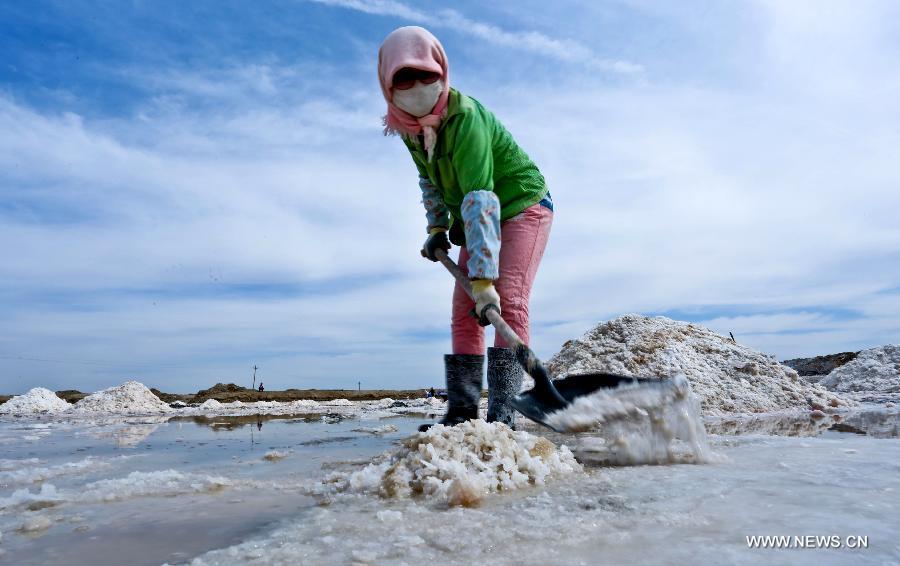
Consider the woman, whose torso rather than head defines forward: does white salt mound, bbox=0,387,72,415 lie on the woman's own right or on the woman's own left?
on the woman's own right

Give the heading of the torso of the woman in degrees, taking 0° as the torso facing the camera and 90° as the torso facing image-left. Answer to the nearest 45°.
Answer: approximately 45°

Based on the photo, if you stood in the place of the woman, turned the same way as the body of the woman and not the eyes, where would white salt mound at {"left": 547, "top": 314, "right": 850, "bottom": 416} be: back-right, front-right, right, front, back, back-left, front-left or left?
back

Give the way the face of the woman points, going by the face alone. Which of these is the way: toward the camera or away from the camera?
toward the camera

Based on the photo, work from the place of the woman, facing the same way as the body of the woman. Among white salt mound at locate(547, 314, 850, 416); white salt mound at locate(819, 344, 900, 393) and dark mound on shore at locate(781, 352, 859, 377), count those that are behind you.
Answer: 3

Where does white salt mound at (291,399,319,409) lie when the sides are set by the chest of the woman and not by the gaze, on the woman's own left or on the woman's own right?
on the woman's own right

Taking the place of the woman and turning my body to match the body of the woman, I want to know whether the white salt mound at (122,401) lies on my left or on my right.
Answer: on my right

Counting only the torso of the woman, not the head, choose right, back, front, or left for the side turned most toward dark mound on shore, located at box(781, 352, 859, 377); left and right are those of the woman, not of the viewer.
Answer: back

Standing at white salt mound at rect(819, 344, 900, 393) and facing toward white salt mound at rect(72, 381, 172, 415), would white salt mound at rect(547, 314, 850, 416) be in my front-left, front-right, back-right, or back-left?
front-left

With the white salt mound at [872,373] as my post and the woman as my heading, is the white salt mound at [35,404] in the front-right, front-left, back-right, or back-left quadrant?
front-right
